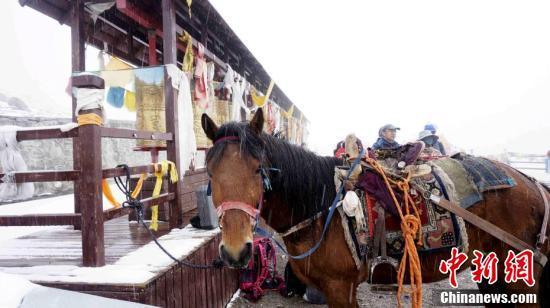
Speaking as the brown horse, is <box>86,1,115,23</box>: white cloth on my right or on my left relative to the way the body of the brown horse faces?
on my right

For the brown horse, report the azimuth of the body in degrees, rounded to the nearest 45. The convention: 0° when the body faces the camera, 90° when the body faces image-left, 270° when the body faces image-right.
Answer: approximately 45°

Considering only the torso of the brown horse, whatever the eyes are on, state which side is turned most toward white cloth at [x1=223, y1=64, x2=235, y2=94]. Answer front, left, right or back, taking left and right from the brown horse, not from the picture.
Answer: right
